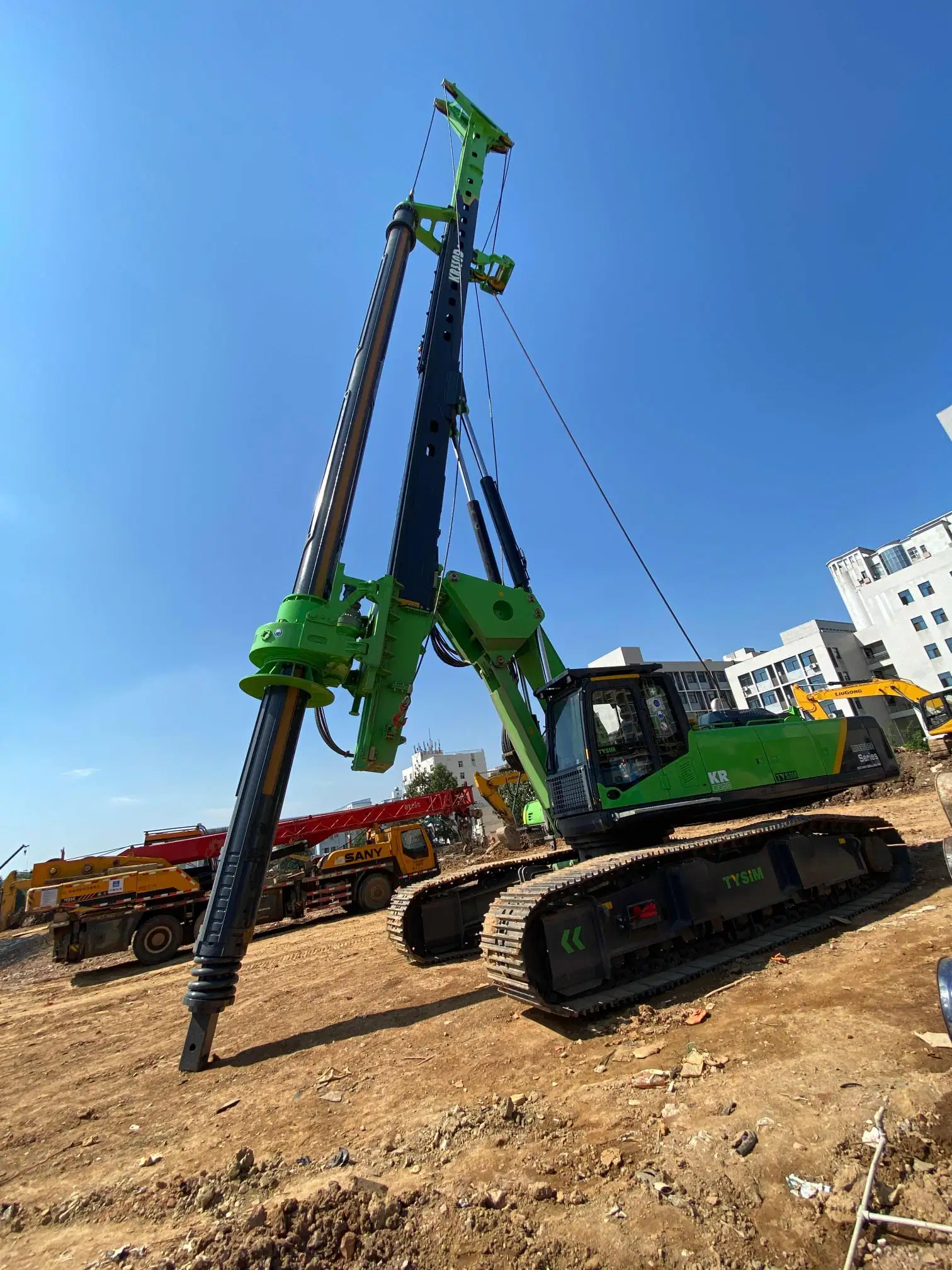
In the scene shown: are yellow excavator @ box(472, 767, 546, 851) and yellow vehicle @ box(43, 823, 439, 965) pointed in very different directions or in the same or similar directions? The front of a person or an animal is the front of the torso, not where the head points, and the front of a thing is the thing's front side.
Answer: very different directions

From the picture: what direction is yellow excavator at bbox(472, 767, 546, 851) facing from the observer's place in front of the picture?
facing to the left of the viewer

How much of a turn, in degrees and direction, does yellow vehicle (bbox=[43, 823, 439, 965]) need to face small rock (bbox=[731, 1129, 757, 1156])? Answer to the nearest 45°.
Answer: approximately 90° to its right

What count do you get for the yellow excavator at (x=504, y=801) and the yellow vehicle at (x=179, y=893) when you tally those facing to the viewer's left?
1

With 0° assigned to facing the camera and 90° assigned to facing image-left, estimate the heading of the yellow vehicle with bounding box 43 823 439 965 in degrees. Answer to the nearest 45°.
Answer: approximately 270°

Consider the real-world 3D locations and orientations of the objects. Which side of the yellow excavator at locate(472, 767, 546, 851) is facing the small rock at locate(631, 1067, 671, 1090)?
left

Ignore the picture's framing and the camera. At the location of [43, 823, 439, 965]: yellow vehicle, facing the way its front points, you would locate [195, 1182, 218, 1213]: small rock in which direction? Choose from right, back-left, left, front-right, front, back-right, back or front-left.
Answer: right

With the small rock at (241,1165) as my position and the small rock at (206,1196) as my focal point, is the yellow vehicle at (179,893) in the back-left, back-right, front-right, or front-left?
back-right

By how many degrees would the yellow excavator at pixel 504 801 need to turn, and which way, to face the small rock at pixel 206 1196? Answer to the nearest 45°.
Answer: approximately 90° to its left

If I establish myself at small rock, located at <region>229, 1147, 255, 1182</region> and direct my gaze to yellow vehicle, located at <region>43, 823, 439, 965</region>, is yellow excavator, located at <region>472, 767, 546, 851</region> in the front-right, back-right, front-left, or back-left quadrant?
front-right

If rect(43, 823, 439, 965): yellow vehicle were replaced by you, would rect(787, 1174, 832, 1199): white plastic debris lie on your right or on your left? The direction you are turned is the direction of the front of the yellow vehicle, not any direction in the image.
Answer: on your right

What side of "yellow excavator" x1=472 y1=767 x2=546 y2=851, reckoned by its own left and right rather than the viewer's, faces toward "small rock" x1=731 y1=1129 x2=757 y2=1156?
left

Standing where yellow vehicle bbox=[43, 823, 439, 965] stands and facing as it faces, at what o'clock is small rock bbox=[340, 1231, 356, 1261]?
The small rock is roughly at 3 o'clock from the yellow vehicle.

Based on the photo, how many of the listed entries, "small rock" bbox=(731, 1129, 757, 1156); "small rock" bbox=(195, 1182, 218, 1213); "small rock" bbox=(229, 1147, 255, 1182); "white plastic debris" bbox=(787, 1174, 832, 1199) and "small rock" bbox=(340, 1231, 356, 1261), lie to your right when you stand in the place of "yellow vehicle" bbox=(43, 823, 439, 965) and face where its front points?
5

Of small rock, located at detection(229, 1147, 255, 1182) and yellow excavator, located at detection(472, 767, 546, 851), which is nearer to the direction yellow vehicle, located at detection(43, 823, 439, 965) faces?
the yellow excavator

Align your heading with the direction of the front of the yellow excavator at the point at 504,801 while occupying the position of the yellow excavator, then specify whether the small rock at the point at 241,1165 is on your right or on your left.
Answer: on your left

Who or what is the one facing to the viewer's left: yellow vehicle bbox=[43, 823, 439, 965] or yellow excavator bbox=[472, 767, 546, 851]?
the yellow excavator
